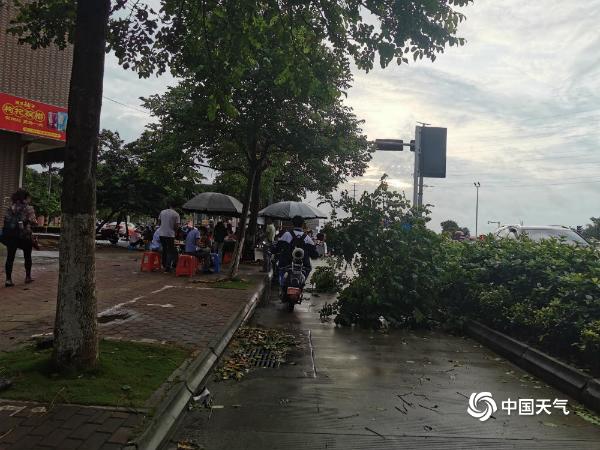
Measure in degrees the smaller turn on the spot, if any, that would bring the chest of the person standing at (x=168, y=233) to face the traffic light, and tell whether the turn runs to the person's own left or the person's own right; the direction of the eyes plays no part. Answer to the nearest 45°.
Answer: approximately 90° to the person's own right

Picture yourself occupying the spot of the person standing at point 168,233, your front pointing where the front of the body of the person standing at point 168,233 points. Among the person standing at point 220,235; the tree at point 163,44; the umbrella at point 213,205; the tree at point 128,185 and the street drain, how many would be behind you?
2

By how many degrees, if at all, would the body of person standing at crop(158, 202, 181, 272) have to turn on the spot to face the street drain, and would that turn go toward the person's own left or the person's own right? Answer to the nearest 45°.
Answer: approximately 180°

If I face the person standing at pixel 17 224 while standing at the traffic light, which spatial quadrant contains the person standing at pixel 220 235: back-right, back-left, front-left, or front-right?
front-right

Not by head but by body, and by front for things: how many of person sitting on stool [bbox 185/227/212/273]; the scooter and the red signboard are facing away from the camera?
1

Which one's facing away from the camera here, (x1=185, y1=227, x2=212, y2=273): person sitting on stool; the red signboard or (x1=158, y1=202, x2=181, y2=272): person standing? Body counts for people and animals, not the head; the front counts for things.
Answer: the person standing

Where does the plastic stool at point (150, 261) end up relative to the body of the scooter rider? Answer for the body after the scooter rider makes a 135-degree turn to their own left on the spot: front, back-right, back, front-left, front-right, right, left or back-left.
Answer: right

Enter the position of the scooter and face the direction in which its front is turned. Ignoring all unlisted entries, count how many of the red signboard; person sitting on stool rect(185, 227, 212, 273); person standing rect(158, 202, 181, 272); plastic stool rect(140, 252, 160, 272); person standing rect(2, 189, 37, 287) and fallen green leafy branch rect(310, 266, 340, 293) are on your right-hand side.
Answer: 1

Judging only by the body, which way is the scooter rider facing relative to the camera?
away from the camera

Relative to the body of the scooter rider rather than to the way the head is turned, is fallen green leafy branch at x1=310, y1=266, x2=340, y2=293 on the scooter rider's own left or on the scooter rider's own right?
on the scooter rider's own right
